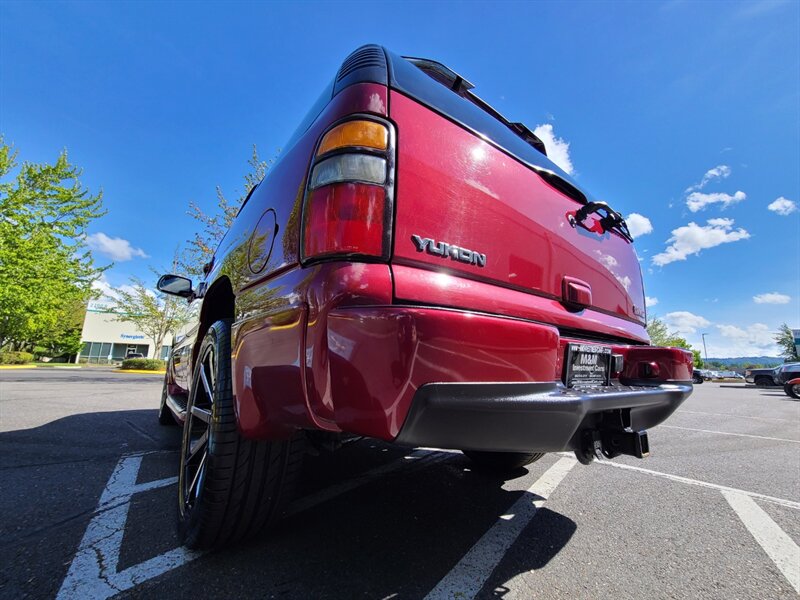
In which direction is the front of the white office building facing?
toward the camera

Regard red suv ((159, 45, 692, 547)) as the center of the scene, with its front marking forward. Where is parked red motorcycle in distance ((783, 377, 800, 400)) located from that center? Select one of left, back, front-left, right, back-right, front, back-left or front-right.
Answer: right

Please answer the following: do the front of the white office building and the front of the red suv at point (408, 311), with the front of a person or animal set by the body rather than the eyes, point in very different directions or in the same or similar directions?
very different directions

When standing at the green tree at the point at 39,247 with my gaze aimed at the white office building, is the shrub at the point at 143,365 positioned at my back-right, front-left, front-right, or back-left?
front-right

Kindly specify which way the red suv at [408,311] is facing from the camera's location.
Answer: facing away from the viewer and to the left of the viewer

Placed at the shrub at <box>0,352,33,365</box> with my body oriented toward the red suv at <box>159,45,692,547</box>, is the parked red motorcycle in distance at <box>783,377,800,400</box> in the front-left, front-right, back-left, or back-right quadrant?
front-left

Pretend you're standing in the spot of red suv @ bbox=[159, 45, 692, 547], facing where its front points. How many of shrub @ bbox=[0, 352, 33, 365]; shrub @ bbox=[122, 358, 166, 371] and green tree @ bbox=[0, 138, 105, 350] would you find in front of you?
3

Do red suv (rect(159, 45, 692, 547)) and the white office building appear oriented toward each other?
yes

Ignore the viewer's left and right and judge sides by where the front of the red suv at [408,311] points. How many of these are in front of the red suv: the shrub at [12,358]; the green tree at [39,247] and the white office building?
3

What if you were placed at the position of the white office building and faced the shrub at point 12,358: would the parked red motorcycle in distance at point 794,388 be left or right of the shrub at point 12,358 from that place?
left

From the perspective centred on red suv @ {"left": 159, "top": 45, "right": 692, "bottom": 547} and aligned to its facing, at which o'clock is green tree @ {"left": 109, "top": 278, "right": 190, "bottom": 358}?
The green tree is roughly at 12 o'clock from the red suv.

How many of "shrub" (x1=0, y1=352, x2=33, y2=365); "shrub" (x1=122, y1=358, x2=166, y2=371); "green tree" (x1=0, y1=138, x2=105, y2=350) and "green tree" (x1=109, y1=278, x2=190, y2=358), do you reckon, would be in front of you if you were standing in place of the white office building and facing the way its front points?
4

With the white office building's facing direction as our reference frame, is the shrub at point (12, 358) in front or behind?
in front

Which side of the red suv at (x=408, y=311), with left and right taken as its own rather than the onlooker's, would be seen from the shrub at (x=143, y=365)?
front

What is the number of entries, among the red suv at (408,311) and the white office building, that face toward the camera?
1

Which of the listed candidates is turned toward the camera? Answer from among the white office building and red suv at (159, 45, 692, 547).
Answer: the white office building

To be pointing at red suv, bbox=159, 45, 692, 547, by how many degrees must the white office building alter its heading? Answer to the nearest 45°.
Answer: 0° — it already faces it

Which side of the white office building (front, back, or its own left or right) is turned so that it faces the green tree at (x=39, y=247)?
front
